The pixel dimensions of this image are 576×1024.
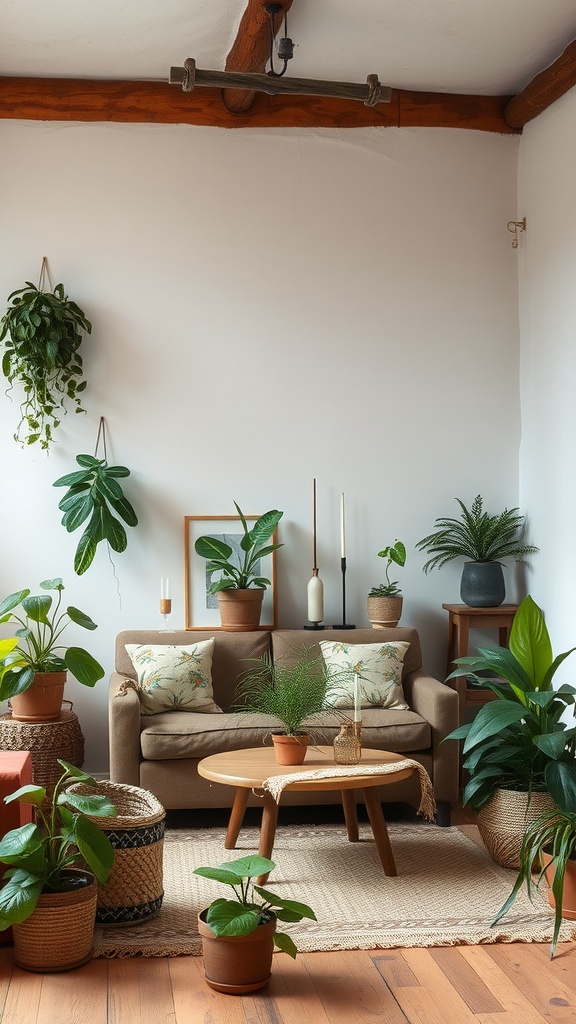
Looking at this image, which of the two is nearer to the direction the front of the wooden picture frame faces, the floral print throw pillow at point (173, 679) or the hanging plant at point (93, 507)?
the floral print throw pillow

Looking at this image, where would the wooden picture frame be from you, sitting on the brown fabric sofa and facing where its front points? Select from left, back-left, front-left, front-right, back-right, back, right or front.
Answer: back

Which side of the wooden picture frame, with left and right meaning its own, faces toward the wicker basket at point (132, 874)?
front

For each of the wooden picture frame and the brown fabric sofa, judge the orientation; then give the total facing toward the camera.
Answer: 2

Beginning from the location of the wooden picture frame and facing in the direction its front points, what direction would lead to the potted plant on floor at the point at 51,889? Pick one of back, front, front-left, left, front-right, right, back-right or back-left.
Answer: front

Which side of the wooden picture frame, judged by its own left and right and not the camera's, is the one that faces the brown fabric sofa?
front

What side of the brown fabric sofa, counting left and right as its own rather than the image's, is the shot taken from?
front

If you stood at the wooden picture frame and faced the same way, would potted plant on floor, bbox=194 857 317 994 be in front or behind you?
in front

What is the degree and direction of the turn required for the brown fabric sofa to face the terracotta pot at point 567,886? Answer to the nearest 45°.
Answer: approximately 45° to its left

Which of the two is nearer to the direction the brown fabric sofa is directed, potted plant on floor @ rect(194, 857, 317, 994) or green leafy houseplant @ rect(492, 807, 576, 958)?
the potted plant on floor

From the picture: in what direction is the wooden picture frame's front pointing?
toward the camera

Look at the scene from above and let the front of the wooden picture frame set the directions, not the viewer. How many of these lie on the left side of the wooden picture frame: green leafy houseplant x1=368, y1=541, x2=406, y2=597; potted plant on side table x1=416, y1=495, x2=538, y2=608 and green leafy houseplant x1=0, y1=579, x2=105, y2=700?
2

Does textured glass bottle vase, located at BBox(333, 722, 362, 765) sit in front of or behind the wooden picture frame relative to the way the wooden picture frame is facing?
in front

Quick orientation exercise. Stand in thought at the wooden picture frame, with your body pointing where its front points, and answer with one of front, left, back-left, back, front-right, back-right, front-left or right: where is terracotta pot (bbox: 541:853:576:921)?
front-left

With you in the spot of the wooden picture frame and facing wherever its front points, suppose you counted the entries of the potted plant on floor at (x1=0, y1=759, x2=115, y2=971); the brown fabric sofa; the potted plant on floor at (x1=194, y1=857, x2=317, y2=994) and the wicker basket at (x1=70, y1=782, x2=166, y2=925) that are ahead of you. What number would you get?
4

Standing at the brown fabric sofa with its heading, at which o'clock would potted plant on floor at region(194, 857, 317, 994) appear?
The potted plant on floor is roughly at 12 o'clock from the brown fabric sofa.
